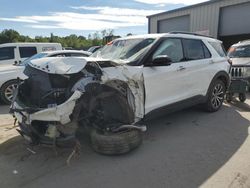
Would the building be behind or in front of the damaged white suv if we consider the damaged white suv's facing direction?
behind

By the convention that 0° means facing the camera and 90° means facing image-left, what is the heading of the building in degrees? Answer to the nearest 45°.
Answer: approximately 45°

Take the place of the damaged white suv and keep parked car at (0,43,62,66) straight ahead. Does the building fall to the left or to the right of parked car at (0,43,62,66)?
right

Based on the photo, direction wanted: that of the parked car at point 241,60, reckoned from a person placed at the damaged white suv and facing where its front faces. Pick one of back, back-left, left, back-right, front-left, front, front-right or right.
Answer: back

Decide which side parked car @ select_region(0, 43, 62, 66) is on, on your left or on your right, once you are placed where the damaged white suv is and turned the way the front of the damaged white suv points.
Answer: on your right

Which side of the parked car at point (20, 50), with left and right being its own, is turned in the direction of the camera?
left

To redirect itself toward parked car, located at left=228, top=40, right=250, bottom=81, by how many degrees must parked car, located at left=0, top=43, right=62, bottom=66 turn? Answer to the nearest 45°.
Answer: approximately 135° to its left

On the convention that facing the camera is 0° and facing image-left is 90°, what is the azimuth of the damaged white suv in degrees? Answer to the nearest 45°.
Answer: approximately 45°
